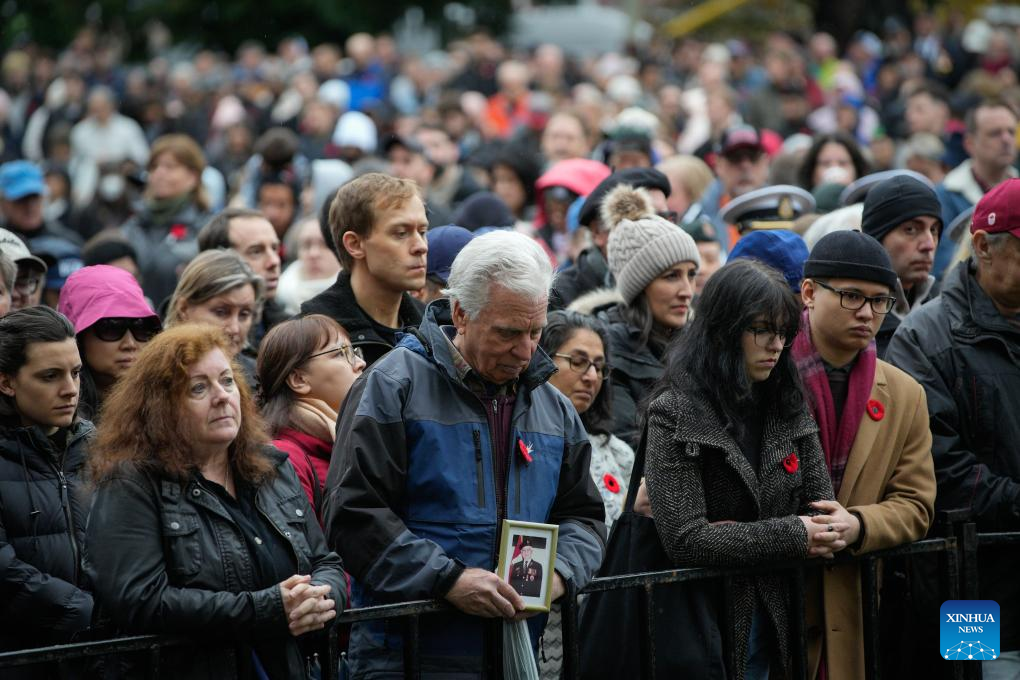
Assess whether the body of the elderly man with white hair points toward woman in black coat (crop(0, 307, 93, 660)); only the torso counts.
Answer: no

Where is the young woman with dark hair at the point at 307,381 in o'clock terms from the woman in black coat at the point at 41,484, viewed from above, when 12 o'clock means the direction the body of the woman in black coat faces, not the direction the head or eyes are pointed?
The young woman with dark hair is roughly at 10 o'clock from the woman in black coat.

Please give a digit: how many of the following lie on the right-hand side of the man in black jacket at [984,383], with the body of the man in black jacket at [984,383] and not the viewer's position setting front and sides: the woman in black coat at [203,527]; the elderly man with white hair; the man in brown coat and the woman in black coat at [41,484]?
4

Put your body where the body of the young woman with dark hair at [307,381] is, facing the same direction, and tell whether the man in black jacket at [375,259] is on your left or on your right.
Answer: on your left

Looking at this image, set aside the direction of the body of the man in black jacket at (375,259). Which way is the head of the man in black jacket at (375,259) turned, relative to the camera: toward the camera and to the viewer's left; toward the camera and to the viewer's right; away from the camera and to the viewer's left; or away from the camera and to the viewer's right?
toward the camera and to the viewer's right

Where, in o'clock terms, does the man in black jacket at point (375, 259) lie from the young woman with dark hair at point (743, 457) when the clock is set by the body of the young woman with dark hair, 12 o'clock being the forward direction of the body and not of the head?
The man in black jacket is roughly at 5 o'clock from the young woman with dark hair.

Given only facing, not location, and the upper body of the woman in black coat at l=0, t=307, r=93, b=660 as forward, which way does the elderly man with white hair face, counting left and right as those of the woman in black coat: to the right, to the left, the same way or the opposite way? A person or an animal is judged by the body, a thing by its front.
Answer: the same way

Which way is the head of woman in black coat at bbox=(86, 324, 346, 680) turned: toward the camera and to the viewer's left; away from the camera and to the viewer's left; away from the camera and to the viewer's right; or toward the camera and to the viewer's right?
toward the camera and to the viewer's right

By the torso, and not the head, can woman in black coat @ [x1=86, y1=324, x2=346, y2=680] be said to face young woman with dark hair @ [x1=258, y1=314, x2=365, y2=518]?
no

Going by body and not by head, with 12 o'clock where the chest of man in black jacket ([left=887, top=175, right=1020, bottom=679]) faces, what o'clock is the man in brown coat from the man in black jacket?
The man in brown coat is roughly at 3 o'clock from the man in black jacket.

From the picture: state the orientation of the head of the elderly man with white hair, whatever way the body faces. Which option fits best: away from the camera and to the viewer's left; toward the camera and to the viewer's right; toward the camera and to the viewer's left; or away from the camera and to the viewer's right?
toward the camera and to the viewer's right

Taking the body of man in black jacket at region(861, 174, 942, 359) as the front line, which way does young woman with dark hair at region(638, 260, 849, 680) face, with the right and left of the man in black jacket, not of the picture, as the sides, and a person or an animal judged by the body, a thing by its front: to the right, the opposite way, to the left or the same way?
the same way

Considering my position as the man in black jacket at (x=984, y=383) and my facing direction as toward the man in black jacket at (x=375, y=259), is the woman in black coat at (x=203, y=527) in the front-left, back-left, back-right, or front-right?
front-left

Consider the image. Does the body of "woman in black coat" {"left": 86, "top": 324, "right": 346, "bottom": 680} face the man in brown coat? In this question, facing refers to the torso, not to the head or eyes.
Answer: no

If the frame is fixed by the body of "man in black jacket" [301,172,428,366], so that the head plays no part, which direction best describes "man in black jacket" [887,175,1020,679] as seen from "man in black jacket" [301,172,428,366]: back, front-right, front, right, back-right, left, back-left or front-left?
front-left

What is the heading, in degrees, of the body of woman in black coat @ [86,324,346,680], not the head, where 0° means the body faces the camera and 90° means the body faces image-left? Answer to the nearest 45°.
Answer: approximately 315°
